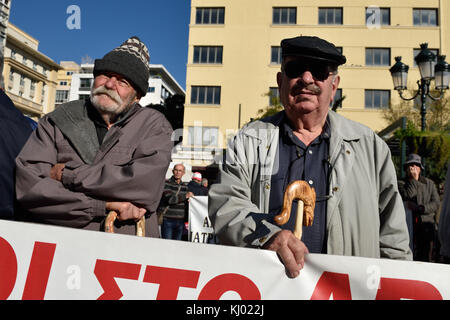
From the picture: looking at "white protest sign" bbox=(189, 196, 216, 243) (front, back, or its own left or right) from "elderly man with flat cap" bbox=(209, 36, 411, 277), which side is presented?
front

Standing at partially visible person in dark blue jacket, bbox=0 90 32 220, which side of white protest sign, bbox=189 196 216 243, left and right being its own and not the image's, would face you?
front

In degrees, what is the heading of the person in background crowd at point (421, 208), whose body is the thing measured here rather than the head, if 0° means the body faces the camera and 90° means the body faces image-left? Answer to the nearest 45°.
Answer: approximately 0°

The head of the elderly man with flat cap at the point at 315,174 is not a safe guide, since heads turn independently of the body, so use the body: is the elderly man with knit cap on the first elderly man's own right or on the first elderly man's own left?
on the first elderly man's own right

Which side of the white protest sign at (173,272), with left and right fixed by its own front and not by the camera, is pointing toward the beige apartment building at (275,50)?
back

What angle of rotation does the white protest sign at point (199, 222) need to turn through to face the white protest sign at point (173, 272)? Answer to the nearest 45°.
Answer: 0° — it already faces it

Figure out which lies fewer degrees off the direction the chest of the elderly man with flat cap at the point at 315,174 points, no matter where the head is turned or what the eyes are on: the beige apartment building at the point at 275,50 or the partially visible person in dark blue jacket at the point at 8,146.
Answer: the partially visible person in dark blue jacket

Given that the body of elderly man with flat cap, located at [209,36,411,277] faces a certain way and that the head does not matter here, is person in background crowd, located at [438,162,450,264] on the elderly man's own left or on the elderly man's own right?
on the elderly man's own left

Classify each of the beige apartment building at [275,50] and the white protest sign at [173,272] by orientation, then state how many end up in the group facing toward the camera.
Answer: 2

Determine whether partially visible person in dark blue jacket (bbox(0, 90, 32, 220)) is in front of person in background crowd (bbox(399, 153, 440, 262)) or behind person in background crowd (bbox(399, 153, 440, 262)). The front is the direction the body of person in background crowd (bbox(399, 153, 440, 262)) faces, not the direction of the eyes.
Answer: in front
